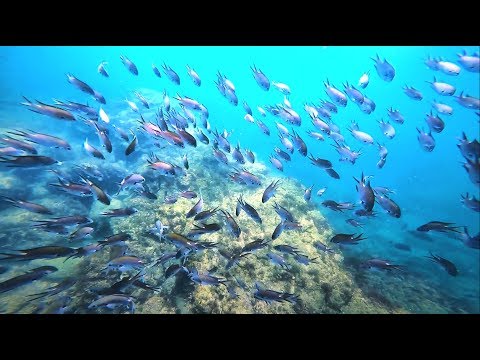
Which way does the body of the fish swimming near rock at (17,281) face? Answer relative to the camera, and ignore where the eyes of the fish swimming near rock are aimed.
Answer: to the viewer's right
